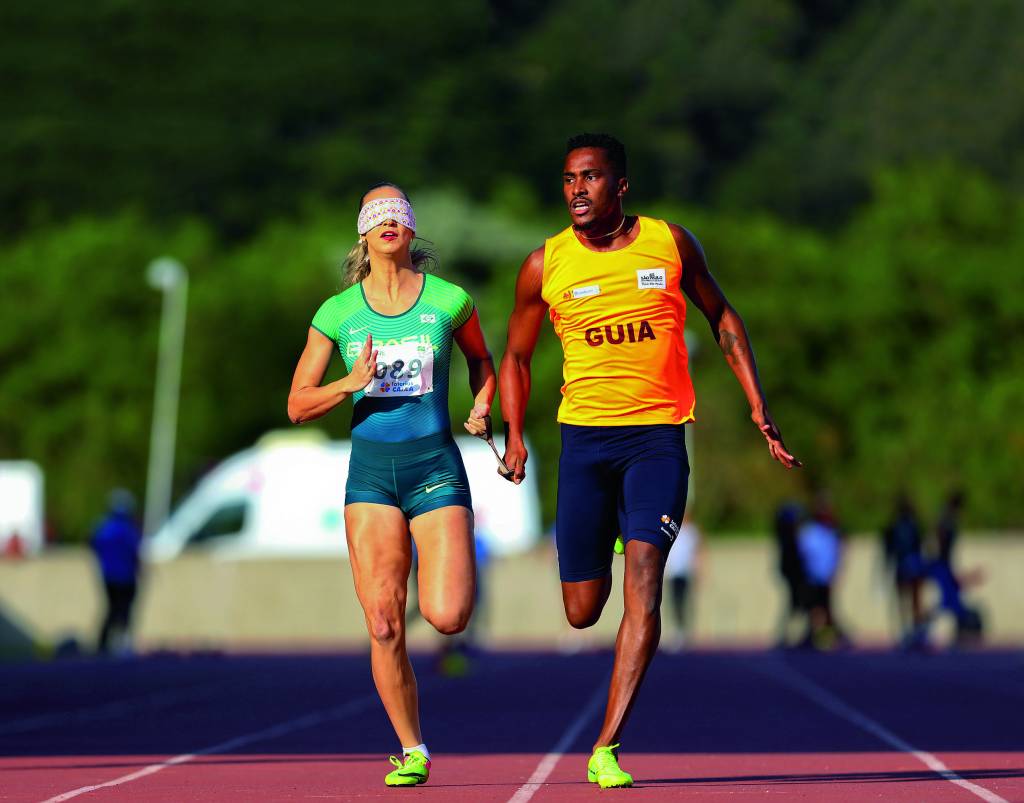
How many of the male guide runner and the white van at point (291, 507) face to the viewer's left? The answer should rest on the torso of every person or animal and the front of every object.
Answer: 1

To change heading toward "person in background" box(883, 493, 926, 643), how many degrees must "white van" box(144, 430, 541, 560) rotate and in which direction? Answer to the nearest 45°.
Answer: approximately 135° to its left

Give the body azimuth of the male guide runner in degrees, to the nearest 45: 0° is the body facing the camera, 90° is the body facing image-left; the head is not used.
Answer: approximately 0°

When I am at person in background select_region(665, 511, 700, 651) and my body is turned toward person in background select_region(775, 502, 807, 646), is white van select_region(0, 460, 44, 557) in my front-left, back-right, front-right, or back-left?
back-left

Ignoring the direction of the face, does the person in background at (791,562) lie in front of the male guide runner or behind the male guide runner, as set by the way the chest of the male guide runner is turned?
behind

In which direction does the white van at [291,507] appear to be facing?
to the viewer's left

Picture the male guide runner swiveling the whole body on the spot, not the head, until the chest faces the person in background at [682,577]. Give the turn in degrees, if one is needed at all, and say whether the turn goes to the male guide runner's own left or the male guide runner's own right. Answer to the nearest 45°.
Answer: approximately 180°

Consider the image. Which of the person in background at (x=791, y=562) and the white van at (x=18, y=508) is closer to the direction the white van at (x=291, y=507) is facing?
the white van

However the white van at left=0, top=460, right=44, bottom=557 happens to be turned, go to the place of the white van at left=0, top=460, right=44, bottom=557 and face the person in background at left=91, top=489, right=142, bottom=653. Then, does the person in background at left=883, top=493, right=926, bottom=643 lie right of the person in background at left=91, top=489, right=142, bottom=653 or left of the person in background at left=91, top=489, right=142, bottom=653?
left

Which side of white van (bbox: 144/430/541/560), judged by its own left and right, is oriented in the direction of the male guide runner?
left

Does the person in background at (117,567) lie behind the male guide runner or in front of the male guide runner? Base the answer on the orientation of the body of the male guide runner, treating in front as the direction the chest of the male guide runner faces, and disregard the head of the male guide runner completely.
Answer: behind

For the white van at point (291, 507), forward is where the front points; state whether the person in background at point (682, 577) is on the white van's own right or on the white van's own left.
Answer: on the white van's own left

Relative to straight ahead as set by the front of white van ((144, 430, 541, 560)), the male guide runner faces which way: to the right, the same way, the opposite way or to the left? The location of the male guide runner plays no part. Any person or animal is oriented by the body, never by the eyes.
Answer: to the left
